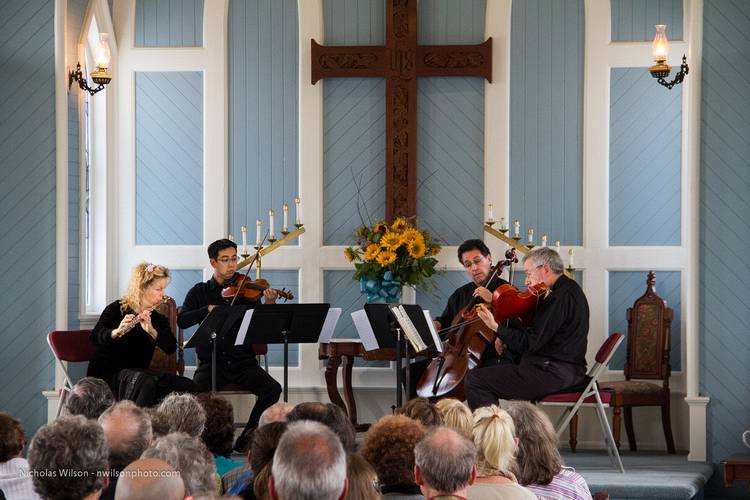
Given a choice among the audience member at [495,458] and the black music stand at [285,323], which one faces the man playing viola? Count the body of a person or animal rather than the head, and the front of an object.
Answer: the audience member

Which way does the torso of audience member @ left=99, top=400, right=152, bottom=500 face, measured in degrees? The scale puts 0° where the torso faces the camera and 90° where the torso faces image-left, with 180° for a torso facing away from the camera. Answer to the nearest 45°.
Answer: approximately 180°

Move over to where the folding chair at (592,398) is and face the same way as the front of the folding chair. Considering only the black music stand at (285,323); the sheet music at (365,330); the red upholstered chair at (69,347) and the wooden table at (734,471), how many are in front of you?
3

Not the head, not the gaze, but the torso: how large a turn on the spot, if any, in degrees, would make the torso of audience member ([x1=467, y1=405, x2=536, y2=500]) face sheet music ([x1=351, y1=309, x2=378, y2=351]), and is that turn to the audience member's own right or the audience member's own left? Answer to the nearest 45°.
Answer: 0° — they already face it

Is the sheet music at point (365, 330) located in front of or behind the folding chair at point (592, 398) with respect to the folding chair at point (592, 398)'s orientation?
in front

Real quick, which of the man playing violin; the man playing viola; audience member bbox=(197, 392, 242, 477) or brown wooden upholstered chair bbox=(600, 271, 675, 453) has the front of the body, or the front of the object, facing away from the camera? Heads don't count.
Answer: the audience member

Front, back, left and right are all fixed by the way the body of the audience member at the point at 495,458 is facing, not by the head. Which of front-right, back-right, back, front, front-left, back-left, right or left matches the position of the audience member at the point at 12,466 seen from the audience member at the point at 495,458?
left

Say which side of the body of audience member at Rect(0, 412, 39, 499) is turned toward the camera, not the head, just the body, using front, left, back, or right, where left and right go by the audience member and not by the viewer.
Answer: back

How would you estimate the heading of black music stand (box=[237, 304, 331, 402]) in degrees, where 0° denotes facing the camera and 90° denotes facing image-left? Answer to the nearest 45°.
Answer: approximately 135°

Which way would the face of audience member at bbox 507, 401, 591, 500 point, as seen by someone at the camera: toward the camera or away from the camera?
away from the camera

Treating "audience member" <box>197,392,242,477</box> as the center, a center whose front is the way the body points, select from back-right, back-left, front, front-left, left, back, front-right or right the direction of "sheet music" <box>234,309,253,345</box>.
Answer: front

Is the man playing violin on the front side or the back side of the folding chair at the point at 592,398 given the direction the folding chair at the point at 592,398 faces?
on the front side

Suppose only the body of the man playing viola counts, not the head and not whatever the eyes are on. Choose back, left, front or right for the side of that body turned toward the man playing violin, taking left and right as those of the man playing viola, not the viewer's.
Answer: front

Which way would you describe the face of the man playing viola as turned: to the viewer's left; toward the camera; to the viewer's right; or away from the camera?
to the viewer's left

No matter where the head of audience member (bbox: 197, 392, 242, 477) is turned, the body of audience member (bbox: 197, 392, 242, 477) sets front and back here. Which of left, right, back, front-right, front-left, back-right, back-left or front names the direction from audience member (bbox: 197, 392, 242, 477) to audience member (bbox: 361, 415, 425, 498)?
back-right
